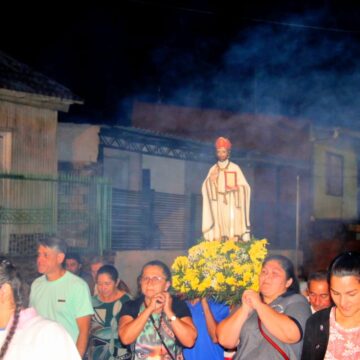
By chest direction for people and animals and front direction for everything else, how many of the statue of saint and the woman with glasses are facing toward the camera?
2

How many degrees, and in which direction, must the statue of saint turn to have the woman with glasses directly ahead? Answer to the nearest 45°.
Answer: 0° — it already faces them

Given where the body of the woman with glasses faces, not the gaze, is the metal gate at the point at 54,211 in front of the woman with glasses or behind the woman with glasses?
behind

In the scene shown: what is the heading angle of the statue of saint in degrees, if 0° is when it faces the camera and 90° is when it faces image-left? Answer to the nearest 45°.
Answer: approximately 0°

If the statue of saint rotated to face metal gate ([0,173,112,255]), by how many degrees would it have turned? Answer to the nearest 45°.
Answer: approximately 135° to its right

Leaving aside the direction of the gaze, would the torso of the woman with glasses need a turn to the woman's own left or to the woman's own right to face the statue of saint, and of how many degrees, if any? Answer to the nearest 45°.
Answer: approximately 180°
